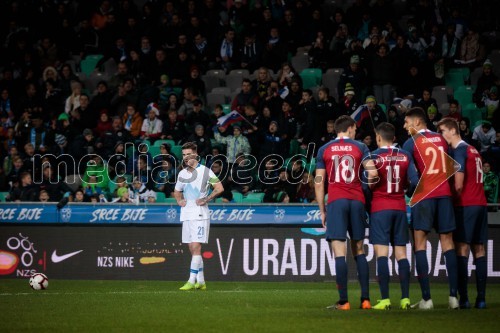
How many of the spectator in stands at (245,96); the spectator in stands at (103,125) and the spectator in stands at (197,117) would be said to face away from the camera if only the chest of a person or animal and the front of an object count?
0

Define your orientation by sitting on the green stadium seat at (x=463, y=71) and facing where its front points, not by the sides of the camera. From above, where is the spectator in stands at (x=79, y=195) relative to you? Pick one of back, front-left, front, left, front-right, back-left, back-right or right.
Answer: front-right

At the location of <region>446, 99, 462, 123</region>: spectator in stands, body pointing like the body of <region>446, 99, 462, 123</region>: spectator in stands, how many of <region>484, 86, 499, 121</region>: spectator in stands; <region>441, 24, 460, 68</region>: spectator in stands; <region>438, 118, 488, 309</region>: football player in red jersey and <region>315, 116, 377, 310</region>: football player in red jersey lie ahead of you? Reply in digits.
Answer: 2

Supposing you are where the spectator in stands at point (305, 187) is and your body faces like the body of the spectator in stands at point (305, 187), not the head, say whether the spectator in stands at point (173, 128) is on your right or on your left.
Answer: on your right

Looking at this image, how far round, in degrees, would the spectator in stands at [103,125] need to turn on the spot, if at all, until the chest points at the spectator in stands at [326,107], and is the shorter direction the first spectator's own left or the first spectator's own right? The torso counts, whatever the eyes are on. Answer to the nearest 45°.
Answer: approximately 45° to the first spectator's own left

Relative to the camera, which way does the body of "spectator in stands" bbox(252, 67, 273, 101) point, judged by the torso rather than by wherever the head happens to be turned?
toward the camera

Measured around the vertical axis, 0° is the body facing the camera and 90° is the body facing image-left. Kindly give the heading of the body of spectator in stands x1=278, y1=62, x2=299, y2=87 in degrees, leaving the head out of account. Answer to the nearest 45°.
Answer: approximately 0°

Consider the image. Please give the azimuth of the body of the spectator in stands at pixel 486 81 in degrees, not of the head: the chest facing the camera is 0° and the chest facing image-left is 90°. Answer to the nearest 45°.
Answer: approximately 45°

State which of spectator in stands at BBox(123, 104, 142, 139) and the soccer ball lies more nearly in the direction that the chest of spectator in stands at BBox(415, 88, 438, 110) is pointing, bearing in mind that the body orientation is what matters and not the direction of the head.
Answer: the soccer ball

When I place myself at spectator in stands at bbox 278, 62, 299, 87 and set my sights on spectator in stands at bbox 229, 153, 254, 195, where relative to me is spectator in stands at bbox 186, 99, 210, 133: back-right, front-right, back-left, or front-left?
front-right

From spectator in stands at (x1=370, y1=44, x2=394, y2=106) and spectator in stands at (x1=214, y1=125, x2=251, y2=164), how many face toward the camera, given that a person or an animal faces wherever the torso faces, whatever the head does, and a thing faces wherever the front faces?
2

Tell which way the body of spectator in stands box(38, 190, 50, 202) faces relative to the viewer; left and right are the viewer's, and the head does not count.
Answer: facing the viewer

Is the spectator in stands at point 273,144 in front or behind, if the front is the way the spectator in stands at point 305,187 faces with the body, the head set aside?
behind

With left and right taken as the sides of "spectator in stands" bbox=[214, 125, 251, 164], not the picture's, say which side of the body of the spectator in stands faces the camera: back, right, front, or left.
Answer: front

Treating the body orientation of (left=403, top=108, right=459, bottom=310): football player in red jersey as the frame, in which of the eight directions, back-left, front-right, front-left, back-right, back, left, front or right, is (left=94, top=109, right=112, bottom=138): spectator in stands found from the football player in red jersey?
front
